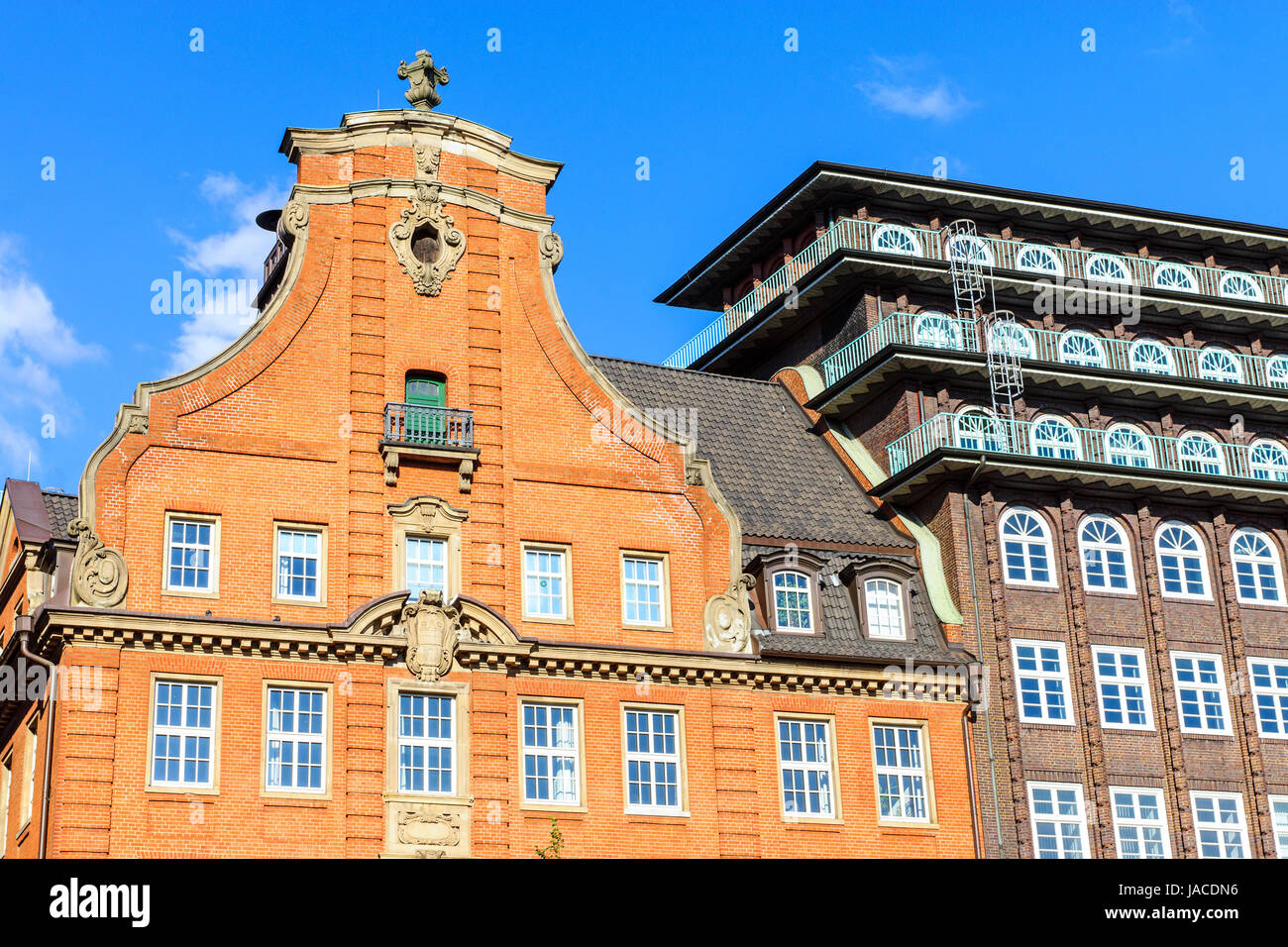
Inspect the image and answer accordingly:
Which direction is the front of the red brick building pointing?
toward the camera

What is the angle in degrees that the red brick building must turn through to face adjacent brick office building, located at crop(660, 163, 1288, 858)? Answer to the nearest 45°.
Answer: approximately 90° to its left
